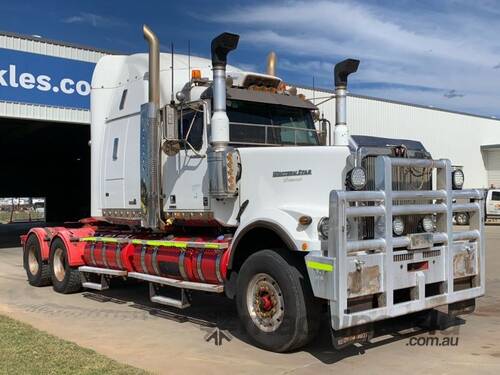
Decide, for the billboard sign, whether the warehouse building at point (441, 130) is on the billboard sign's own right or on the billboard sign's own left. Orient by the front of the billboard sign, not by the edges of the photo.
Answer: on the billboard sign's own left

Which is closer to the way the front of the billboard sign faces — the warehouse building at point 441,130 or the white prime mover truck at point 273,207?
the white prime mover truck

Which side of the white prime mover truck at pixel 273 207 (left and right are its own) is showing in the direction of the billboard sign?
back

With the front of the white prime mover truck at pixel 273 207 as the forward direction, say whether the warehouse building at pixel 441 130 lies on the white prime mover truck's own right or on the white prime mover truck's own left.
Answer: on the white prime mover truck's own left

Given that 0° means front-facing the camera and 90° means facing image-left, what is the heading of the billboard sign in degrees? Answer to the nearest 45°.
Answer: approximately 315°
